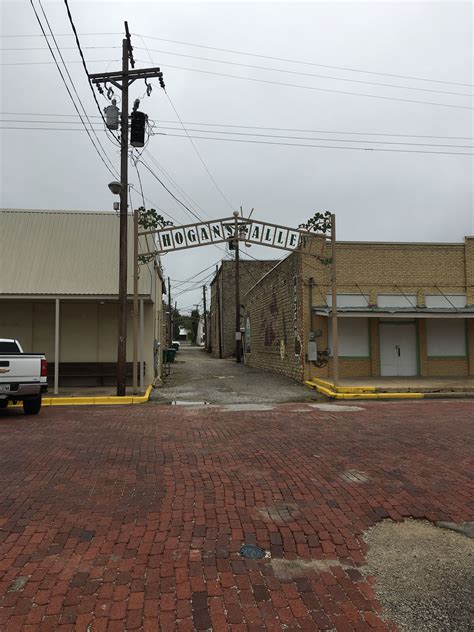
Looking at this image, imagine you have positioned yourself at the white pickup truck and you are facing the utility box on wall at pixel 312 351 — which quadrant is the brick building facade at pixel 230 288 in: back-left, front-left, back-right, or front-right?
front-left

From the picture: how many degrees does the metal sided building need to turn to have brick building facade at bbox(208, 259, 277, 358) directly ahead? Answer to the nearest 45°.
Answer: approximately 135° to its left

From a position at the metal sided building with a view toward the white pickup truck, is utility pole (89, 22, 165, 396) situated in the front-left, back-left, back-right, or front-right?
front-left

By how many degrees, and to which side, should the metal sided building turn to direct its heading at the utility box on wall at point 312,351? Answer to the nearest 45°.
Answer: approximately 90° to its left

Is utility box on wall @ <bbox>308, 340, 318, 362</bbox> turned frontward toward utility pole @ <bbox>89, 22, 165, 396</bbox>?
no

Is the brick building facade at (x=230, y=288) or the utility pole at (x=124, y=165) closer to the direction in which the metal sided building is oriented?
the utility pole

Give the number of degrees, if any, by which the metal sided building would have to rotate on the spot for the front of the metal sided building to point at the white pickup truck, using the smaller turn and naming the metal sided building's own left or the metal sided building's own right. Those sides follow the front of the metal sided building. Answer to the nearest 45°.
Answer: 0° — it already faces it

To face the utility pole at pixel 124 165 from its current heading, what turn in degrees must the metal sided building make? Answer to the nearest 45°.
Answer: approximately 45° to its left

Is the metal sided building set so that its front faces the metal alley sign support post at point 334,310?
no

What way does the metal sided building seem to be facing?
toward the camera
